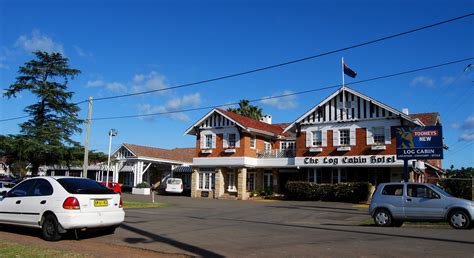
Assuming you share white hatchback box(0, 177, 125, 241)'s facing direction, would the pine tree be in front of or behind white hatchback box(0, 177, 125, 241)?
in front

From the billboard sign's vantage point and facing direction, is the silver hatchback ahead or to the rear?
ahead

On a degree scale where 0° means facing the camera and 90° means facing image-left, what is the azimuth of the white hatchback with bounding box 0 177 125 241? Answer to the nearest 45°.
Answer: approximately 135°

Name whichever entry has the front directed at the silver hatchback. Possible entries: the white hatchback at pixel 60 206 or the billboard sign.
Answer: the billboard sign

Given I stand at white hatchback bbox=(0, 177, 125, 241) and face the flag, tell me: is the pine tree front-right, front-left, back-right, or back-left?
front-left

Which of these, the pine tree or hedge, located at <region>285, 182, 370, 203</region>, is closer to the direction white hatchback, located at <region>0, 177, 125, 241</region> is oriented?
the pine tree

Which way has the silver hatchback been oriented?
to the viewer's right

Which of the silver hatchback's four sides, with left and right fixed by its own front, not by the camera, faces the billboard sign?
left

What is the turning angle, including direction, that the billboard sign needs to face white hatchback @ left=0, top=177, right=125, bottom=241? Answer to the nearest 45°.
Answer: approximately 45° to its right

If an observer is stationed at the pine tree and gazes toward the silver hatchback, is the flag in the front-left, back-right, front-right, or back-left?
front-left

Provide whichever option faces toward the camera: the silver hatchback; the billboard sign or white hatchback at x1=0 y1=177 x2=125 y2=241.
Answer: the billboard sign

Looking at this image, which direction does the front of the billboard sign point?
toward the camera

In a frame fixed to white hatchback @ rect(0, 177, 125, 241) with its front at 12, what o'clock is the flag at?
The flag is roughly at 3 o'clock from the white hatchback.

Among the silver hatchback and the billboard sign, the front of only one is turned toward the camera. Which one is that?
the billboard sign
